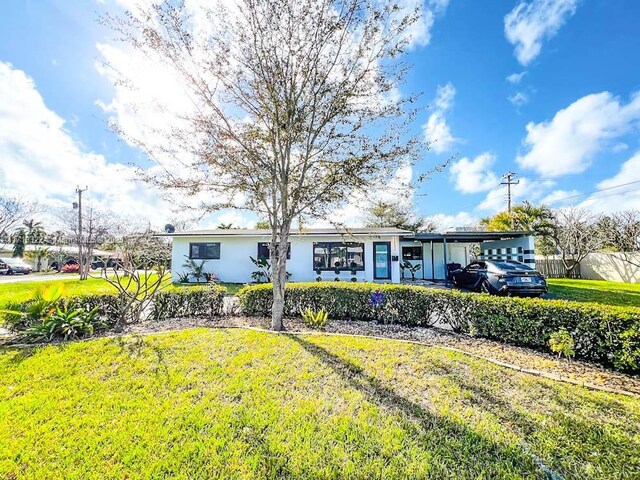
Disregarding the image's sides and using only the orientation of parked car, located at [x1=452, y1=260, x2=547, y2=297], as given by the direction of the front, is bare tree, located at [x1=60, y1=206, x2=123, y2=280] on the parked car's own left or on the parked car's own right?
on the parked car's own left

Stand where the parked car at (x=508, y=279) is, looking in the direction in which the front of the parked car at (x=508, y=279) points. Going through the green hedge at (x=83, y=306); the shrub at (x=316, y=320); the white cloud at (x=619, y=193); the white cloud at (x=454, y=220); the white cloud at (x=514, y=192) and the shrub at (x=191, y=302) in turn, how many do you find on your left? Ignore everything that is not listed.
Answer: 3
